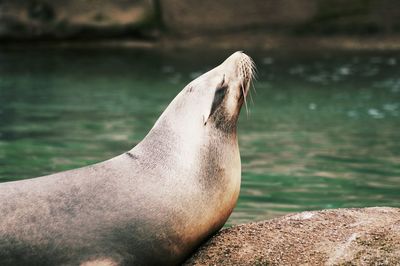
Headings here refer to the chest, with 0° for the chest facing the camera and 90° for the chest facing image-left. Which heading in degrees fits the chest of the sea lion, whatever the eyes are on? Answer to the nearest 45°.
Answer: approximately 270°
